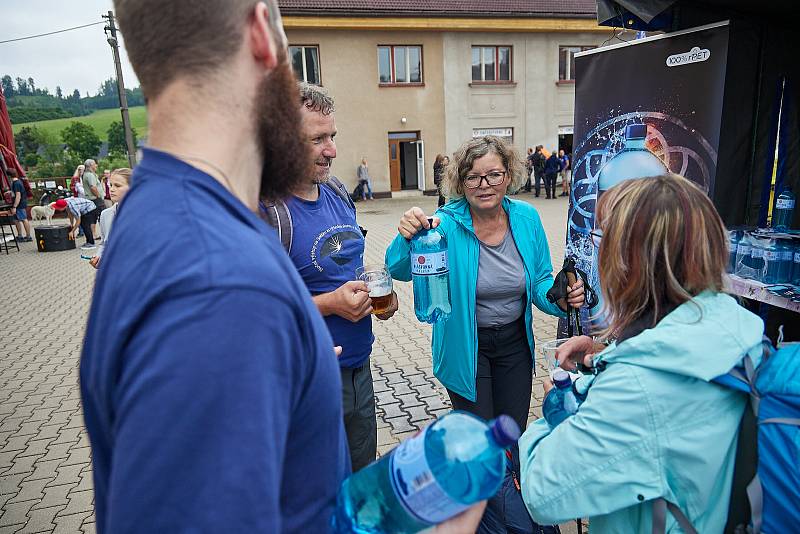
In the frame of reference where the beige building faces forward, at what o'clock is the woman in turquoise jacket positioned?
The woman in turquoise jacket is roughly at 12 o'clock from the beige building.

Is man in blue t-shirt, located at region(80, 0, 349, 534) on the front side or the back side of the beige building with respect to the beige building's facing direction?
on the front side

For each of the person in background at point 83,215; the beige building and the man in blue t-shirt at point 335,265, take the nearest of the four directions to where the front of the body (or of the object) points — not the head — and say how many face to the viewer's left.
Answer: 1

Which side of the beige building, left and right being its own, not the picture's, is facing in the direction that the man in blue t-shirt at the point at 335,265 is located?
front

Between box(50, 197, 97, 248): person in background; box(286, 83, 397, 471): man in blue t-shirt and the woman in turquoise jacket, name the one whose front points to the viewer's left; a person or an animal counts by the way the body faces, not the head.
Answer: the person in background

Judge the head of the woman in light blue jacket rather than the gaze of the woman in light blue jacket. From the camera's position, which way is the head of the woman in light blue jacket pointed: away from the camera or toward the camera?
away from the camera

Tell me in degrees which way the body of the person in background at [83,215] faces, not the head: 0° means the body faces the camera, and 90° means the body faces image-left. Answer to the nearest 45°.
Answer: approximately 90°

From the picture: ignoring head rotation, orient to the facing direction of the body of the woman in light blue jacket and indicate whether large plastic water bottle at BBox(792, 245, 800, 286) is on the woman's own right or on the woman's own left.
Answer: on the woman's own right

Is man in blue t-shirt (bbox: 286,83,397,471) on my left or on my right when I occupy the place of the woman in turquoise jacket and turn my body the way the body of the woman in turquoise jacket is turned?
on my right

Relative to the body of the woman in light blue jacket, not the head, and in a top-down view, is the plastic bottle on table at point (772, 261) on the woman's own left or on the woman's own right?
on the woman's own right

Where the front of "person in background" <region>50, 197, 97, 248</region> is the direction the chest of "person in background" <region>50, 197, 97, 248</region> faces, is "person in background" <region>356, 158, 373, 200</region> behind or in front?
behind

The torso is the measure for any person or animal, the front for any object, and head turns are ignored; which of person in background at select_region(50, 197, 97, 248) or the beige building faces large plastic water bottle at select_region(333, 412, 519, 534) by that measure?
the beige building

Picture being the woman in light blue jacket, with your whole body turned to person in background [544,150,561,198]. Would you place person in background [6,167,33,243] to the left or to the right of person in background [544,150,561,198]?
left

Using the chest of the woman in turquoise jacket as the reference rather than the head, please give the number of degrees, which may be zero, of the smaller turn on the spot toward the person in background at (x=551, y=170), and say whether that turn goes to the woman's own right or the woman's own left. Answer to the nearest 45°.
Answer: approximately 180°

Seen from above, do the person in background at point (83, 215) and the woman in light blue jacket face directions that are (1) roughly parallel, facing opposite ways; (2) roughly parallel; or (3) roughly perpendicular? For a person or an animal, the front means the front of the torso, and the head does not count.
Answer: roughly perpendicular
